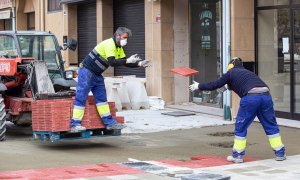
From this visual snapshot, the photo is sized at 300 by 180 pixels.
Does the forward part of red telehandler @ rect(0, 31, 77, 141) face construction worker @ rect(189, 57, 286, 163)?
yes

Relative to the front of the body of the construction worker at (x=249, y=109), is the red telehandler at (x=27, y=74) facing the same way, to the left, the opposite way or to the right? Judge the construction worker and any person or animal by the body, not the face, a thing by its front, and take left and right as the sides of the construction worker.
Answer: the opposite way

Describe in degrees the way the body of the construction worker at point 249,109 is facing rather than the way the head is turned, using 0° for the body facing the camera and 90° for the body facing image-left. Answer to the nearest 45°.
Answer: approximately 135°

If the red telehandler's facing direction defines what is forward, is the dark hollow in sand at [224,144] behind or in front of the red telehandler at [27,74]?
in front

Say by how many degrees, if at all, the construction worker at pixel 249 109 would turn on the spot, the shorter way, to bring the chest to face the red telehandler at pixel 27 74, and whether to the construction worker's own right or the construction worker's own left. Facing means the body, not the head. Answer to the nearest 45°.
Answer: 0° — they already face it

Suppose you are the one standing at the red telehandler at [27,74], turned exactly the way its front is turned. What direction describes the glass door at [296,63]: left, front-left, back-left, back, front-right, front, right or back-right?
front-left

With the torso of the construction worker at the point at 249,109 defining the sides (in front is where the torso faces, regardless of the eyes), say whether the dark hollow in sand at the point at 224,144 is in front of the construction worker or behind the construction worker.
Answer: in front

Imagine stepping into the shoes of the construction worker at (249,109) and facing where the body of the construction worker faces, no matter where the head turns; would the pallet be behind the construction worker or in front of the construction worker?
in front
